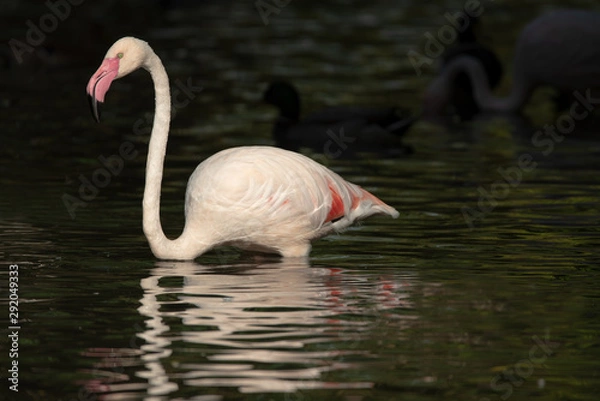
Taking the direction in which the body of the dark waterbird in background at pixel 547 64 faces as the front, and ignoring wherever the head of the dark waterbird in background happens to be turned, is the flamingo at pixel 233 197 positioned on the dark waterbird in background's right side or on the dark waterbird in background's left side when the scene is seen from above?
on the dark waterbird in background's left side

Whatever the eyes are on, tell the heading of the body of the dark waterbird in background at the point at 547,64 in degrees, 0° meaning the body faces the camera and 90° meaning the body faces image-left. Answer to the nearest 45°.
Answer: approximately 90°

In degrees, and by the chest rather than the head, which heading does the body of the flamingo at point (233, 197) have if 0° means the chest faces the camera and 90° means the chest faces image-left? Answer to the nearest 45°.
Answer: approximately 90°

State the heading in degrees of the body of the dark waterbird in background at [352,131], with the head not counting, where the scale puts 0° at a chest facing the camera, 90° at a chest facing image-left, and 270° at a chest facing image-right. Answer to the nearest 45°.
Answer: approximately 90°

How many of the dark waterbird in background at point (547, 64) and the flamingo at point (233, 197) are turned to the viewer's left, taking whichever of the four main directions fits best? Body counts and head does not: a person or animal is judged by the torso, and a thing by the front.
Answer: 2

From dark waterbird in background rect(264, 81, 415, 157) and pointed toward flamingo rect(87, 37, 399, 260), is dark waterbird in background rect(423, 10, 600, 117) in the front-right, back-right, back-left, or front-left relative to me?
back-left
